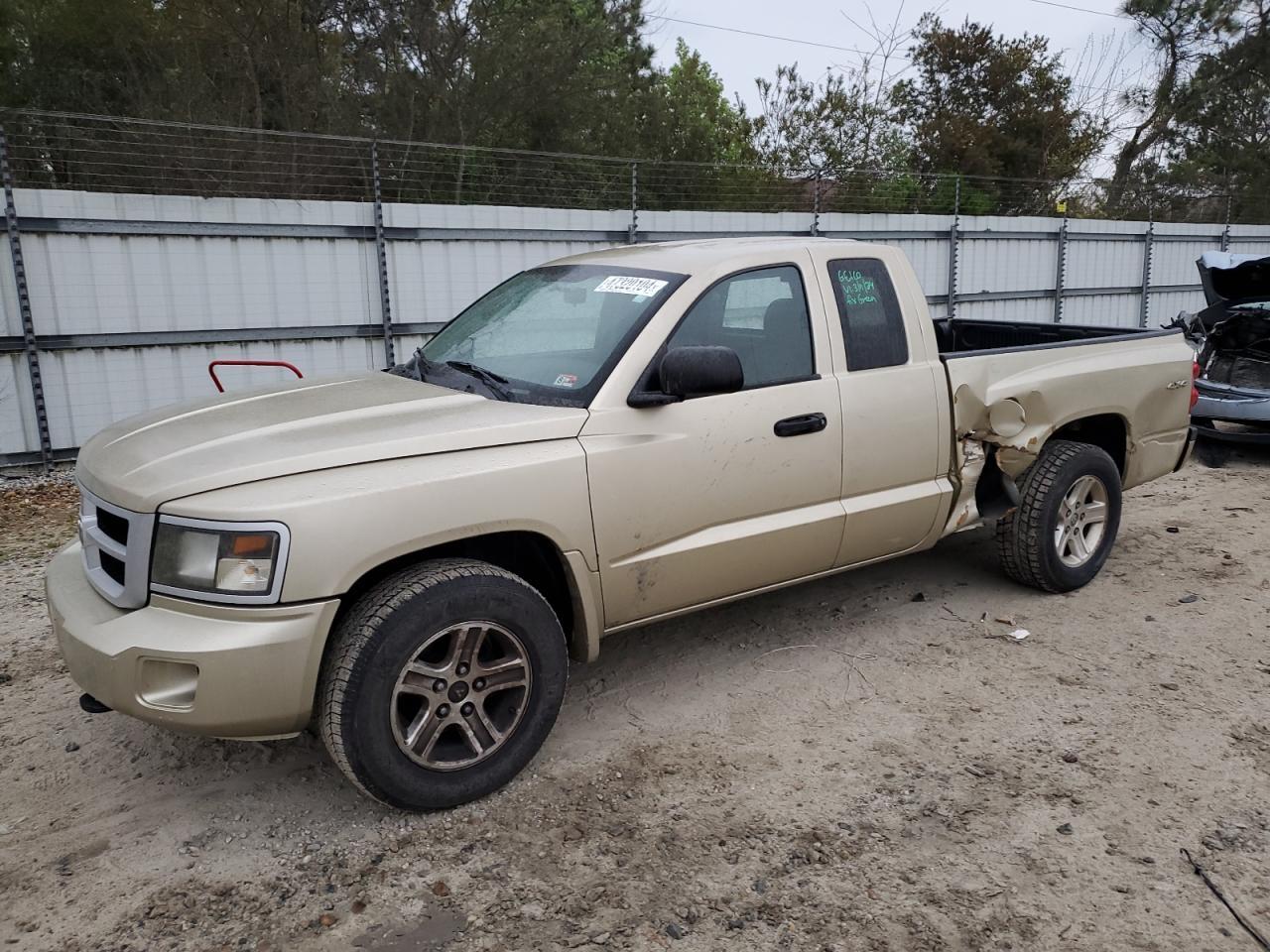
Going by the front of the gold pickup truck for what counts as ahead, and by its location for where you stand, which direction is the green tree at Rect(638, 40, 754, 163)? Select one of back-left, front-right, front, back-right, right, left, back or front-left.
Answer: back-right

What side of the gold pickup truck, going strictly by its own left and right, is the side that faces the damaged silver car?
back

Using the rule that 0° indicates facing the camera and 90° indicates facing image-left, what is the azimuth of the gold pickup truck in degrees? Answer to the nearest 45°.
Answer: approximately 45°

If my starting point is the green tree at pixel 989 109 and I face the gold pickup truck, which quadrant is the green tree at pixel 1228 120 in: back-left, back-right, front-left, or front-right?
back-left

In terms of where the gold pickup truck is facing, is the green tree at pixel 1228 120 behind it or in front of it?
behind

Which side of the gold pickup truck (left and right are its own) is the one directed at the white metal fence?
right

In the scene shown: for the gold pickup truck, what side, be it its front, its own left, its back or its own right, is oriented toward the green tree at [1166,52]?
back

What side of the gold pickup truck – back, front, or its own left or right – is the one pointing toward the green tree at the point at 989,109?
back
